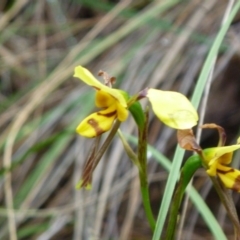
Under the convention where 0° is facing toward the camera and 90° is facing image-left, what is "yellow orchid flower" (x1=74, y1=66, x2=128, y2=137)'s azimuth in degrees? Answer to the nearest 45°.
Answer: approximately 90°

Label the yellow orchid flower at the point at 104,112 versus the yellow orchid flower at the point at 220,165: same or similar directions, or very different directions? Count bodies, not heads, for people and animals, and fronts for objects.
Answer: very different directions

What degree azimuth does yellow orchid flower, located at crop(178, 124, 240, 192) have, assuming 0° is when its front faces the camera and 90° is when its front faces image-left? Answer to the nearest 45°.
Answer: approximately 270°

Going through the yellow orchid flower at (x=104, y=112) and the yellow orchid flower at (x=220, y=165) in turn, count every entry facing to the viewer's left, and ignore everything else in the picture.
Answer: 1
